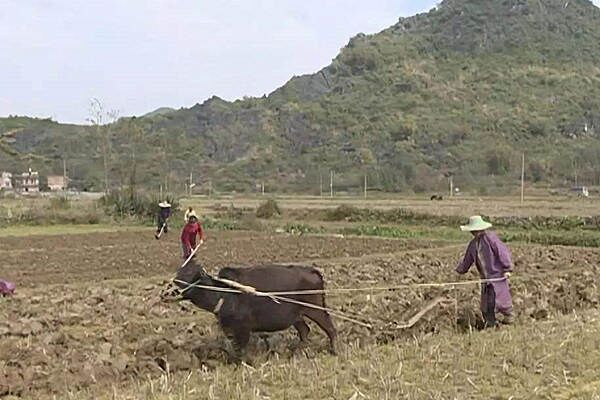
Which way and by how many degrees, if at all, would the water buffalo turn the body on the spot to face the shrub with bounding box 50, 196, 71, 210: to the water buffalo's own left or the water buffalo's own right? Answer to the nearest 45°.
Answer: approximately 90° to the water buffalo's own right

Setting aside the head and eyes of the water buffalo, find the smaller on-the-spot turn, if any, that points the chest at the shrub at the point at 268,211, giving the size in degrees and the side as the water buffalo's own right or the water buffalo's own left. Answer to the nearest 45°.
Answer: approximately 90° to the water buffalo's own right

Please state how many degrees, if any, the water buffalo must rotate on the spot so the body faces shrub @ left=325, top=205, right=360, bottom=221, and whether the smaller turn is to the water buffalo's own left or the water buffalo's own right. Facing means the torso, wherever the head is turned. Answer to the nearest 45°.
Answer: approximately 90° to the water buffalo's own right

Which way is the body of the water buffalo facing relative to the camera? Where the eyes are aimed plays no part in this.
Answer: to the viewer's left

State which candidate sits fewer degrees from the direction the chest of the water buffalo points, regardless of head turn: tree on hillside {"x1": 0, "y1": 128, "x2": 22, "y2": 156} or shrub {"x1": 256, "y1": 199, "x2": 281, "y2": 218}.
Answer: the tree on hillside

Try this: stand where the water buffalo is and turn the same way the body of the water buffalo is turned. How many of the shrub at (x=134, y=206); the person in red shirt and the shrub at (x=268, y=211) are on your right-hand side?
3

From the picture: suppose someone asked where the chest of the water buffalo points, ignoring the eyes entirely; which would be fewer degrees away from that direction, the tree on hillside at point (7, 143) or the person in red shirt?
the tree on hillside

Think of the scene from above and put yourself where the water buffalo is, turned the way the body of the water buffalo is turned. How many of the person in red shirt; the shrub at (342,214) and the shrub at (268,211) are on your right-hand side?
3

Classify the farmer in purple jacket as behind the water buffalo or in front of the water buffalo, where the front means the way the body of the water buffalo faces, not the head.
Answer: behind

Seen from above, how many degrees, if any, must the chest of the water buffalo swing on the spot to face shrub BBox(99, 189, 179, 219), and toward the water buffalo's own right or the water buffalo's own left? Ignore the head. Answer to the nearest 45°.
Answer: approximately 90° to the water buffalo's own right

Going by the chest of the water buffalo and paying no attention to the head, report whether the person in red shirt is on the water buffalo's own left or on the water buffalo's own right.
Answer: on the water buffalo's own right
